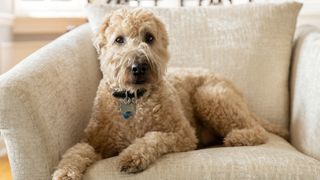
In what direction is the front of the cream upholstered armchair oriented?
toward the camera

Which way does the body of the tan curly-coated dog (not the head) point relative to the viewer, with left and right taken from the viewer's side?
facing the viewer and to the left of the viewer
